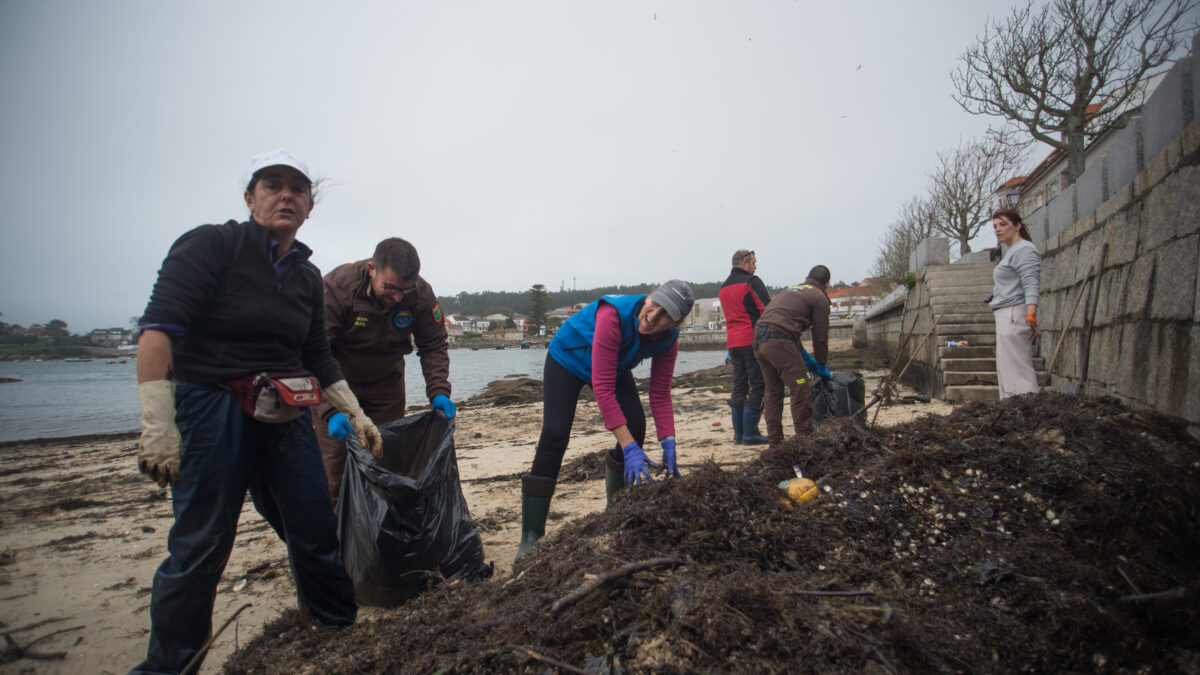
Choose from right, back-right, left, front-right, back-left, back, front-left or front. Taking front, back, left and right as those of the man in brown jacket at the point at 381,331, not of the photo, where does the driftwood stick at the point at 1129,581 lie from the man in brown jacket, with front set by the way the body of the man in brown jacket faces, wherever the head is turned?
front-left

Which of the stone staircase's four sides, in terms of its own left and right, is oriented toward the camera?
front

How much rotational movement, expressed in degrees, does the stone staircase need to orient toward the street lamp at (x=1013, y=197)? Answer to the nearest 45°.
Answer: approximately 180°

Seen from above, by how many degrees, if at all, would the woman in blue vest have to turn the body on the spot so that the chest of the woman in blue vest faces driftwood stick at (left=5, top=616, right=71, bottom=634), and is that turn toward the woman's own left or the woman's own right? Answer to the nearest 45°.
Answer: approximately 135° to the woman's own right

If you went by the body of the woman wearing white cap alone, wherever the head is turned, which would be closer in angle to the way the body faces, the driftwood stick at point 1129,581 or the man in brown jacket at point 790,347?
the driftwood stick

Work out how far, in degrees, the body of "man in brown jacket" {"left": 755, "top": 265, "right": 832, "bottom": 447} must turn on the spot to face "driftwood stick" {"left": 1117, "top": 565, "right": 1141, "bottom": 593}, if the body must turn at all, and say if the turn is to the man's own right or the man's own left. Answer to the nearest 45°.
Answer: approximately 135° to the man's own right

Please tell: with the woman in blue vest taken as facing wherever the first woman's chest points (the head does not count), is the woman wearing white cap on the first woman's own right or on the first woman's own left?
on the first woman's own right

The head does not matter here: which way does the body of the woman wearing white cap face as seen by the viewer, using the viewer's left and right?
facing the viewer and to the right of the viewer

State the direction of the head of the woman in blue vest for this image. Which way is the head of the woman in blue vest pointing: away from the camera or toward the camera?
toward the camera

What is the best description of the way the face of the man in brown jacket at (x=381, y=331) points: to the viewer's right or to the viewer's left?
to the viewer's right

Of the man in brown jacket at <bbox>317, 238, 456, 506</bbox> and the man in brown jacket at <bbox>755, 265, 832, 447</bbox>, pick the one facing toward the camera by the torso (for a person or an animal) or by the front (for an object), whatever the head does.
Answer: the man in brown jacket at <bbox>317, 238, 456, 506</bbox>

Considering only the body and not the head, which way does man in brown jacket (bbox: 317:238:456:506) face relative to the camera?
toward the camera

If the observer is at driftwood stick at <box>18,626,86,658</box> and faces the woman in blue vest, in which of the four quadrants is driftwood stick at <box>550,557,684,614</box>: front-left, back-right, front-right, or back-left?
front-right

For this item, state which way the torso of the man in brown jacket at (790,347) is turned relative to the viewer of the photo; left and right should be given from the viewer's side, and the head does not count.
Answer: facing away from the viewer and to the right of the viewer

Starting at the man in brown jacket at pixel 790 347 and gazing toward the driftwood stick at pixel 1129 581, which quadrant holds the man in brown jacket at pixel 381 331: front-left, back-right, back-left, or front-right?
front-right

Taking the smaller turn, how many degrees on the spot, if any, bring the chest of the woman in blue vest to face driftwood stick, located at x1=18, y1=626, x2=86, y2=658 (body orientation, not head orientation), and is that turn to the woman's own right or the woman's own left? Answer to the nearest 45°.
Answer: approximately 135° to the woman's own right

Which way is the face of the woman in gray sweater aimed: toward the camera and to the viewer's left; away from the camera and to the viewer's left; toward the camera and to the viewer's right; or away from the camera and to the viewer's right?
toward the camera and to the viewer's left

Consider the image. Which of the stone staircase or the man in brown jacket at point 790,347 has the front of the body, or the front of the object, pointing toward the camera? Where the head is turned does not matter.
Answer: the stone staircase
